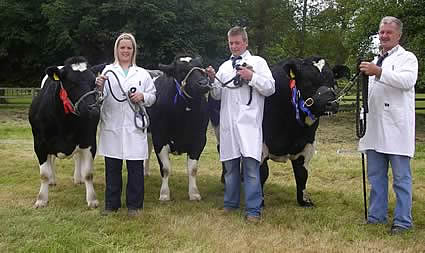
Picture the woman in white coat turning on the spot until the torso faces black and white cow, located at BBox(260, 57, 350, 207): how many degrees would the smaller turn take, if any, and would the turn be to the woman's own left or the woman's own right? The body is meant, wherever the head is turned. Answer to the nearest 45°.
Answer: approximately 90° to the woman's own left

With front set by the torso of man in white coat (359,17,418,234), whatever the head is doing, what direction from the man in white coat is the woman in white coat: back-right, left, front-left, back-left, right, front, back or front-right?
front-right

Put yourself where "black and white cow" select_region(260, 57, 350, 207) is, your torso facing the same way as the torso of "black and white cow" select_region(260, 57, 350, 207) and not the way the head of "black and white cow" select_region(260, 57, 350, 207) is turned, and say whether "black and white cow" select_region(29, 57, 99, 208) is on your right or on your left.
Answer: on your right

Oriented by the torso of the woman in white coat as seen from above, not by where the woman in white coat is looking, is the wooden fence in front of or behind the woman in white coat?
behind

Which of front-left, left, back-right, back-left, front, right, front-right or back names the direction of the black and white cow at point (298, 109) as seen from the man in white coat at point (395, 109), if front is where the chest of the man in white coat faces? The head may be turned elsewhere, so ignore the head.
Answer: right

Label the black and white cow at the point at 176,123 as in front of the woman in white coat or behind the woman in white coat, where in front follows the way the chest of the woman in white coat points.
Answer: behind

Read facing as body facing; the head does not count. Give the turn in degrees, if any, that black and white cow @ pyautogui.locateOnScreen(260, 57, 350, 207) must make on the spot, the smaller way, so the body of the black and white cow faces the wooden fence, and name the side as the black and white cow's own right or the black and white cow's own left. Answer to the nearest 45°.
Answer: approximately 180°

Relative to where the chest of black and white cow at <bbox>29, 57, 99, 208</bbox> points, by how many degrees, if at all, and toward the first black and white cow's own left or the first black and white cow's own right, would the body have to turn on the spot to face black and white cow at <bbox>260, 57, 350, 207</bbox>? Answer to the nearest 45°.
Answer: approximately 90° to the first black and white cow's own left

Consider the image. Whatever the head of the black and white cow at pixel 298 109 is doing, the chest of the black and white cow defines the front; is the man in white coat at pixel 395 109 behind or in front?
in front
